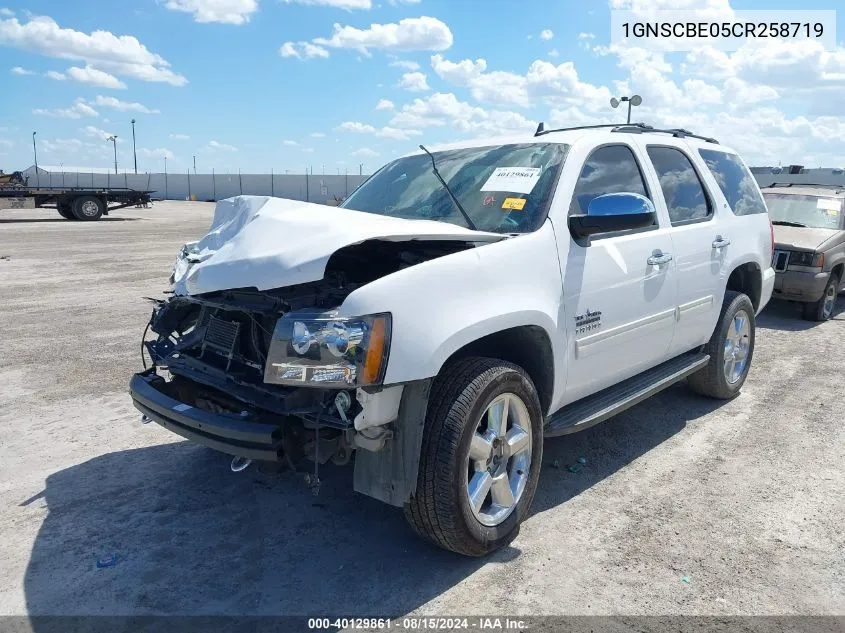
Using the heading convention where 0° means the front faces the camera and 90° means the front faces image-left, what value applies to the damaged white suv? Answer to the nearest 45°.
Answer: approximately 45°

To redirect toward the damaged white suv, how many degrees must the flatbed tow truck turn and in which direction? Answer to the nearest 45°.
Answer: approximately 90° to its left

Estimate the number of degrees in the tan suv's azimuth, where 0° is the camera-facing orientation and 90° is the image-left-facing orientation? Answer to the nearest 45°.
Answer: approximately 45°

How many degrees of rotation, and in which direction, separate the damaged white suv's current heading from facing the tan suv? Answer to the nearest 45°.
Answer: approximately 180°

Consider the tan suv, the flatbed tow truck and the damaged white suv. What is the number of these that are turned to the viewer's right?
0

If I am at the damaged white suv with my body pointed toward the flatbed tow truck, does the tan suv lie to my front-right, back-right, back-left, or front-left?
front-right

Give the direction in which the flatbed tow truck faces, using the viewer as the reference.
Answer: facing to the left of the viewer

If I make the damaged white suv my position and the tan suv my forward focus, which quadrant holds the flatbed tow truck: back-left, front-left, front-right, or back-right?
front-left

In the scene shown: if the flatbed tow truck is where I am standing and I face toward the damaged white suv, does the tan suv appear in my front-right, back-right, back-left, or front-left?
front-left

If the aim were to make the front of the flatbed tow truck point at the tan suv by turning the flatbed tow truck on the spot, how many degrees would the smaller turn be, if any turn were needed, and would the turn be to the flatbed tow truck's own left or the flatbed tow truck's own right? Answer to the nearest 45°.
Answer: approximately 90° to the flatbed tow truck's own left
